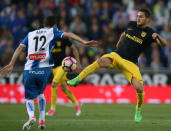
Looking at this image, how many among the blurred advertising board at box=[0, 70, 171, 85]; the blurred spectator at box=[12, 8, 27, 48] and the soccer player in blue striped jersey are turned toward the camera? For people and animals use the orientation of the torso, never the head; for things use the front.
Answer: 2

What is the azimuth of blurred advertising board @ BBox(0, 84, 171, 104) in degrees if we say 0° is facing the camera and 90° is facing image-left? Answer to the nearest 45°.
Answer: approximately 0°

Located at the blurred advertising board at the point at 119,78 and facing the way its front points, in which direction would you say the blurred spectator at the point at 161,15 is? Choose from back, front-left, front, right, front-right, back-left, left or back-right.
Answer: back-left

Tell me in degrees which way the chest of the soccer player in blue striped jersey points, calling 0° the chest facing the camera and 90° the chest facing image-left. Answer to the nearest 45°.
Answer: approximately 180°

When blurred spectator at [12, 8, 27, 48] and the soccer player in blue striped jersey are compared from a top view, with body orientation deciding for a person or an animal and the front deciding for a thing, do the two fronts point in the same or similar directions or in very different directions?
very different directions

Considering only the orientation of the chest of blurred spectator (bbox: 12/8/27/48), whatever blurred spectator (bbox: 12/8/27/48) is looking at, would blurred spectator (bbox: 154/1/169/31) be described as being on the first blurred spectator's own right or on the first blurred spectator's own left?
on the first blurred spectator's own left

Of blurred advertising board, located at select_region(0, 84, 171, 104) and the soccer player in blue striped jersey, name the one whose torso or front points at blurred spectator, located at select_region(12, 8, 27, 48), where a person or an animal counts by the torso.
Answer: the soccer player in blue striped jersey

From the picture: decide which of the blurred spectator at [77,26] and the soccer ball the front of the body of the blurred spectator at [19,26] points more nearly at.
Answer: the soccer ball
